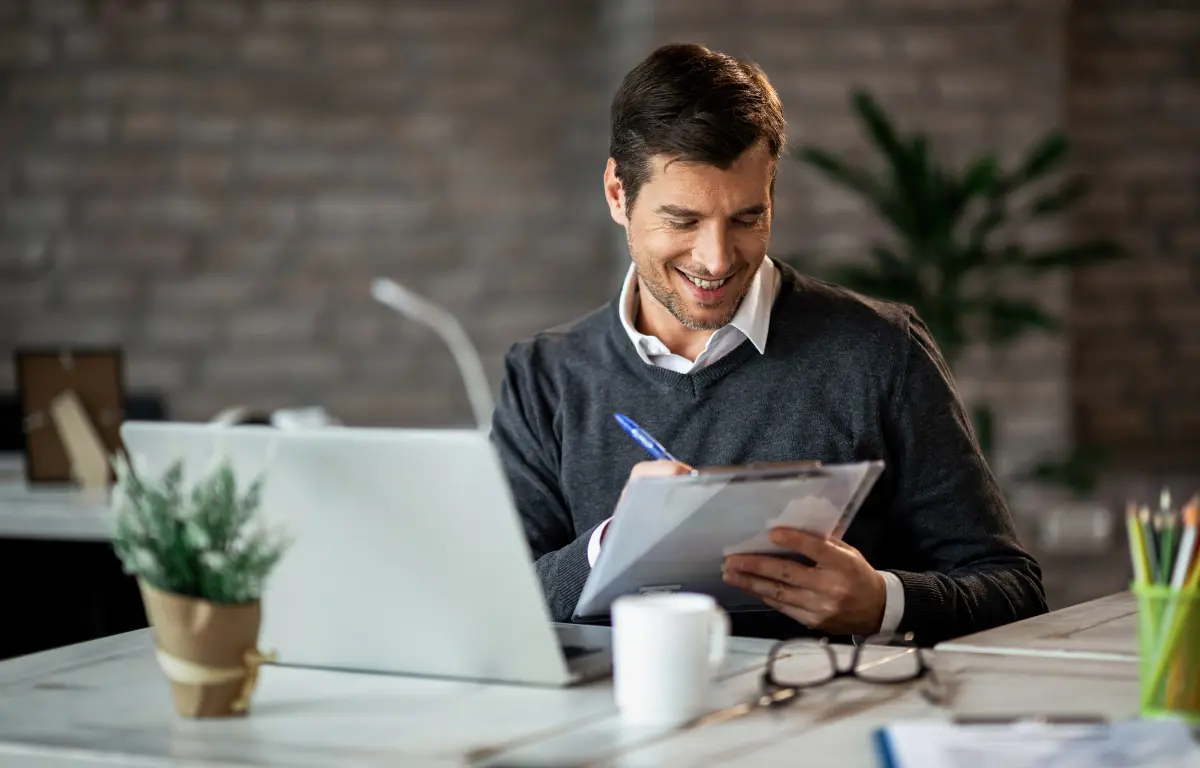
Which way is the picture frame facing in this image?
away from the camera

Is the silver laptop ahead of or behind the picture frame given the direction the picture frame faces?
behind

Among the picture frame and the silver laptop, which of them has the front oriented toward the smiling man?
the silver laptop

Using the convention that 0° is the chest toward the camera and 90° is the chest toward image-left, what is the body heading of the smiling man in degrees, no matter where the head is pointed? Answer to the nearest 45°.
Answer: approximately 0°

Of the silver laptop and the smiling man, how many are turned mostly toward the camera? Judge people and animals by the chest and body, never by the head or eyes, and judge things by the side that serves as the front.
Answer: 1

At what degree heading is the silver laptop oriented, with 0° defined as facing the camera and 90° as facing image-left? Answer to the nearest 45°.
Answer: approximately 225°

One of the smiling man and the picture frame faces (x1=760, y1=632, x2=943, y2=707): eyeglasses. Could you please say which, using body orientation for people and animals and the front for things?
the smiling man

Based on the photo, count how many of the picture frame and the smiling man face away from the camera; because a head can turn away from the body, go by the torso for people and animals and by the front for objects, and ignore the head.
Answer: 1

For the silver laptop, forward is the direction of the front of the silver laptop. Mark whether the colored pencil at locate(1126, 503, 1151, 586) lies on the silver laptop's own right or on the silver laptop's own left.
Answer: on the silver laptop's own right

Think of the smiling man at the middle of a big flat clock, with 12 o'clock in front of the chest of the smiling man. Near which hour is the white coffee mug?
The white coffee mug is roughly at 12 o'clock from the smiling man.

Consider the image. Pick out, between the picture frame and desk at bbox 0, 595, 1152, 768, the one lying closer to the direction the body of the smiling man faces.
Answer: the desk

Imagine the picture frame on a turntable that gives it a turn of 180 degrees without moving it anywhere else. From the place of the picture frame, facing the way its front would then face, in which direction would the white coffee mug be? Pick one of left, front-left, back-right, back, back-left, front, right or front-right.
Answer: front
